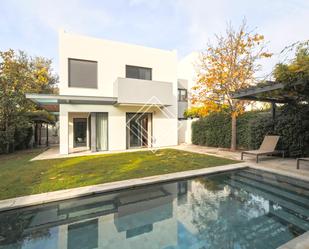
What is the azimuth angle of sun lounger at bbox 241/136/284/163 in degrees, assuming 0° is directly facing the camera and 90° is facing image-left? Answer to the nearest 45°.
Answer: approximately 45°

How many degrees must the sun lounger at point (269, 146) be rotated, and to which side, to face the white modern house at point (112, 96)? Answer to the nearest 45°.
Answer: approximately 45° to its right

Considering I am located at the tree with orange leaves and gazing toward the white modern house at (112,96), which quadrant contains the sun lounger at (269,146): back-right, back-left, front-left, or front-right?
back-left
